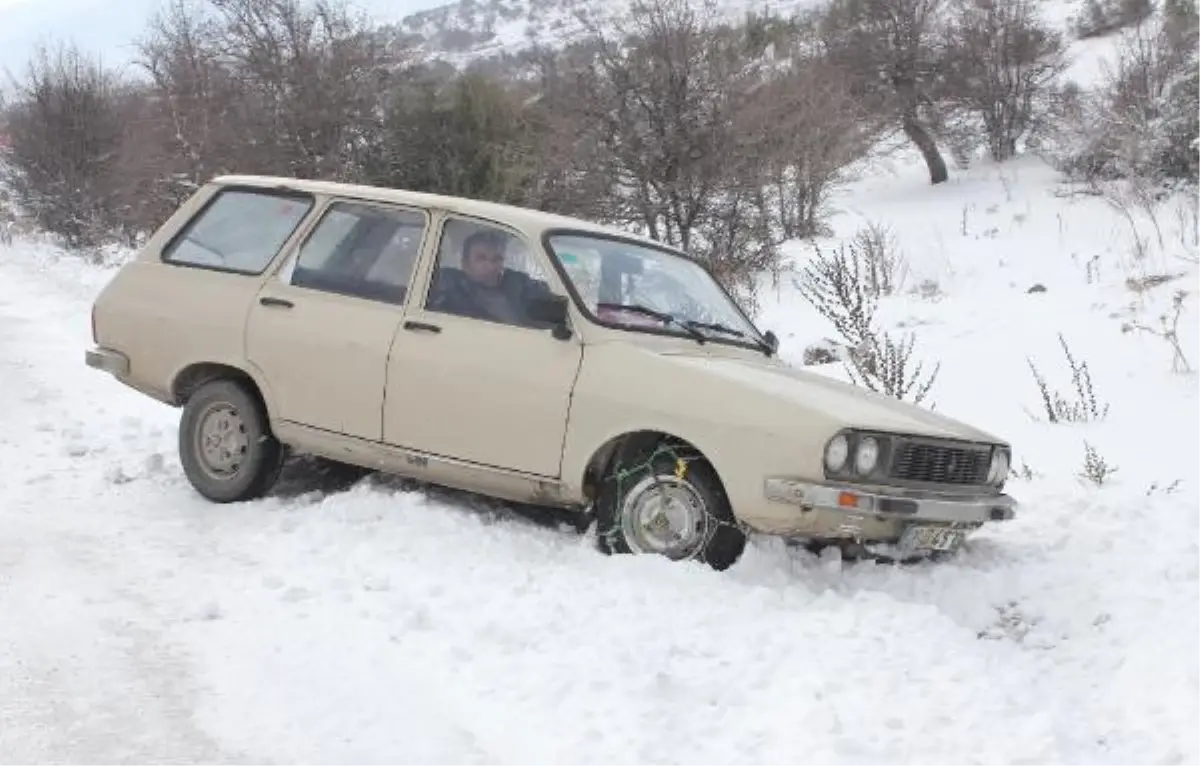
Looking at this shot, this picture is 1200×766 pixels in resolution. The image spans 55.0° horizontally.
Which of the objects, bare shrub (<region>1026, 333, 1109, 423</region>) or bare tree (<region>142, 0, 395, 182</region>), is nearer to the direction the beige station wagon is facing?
the bare shrub

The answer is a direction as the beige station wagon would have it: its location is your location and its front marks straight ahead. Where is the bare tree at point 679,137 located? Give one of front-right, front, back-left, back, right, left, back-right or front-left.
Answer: back-left

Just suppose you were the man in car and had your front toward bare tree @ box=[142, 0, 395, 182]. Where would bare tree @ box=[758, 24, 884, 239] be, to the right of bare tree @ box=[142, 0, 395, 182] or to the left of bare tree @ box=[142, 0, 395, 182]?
right

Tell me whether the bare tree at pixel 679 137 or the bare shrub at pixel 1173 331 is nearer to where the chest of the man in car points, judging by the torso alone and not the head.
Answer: the bare shrub

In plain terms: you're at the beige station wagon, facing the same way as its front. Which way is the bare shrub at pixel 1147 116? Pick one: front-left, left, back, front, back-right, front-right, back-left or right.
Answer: left

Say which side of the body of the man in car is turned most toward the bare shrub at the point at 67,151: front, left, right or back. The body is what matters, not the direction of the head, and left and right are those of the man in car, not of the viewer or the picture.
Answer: back

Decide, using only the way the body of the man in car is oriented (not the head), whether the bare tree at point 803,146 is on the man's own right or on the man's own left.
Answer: on the man's own left

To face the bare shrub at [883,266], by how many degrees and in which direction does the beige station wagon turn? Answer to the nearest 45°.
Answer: approximately 90° to its left

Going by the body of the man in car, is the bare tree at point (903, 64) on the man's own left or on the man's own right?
on the man's own left

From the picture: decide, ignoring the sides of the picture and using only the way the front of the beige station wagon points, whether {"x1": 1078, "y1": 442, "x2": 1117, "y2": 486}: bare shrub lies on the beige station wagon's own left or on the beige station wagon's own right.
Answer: on the beige station wagon's own left

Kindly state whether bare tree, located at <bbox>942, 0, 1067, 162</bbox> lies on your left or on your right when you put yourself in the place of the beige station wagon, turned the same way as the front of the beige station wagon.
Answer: on your left

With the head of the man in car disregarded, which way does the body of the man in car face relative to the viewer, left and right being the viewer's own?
facing the viewer and to the right of the viewer
